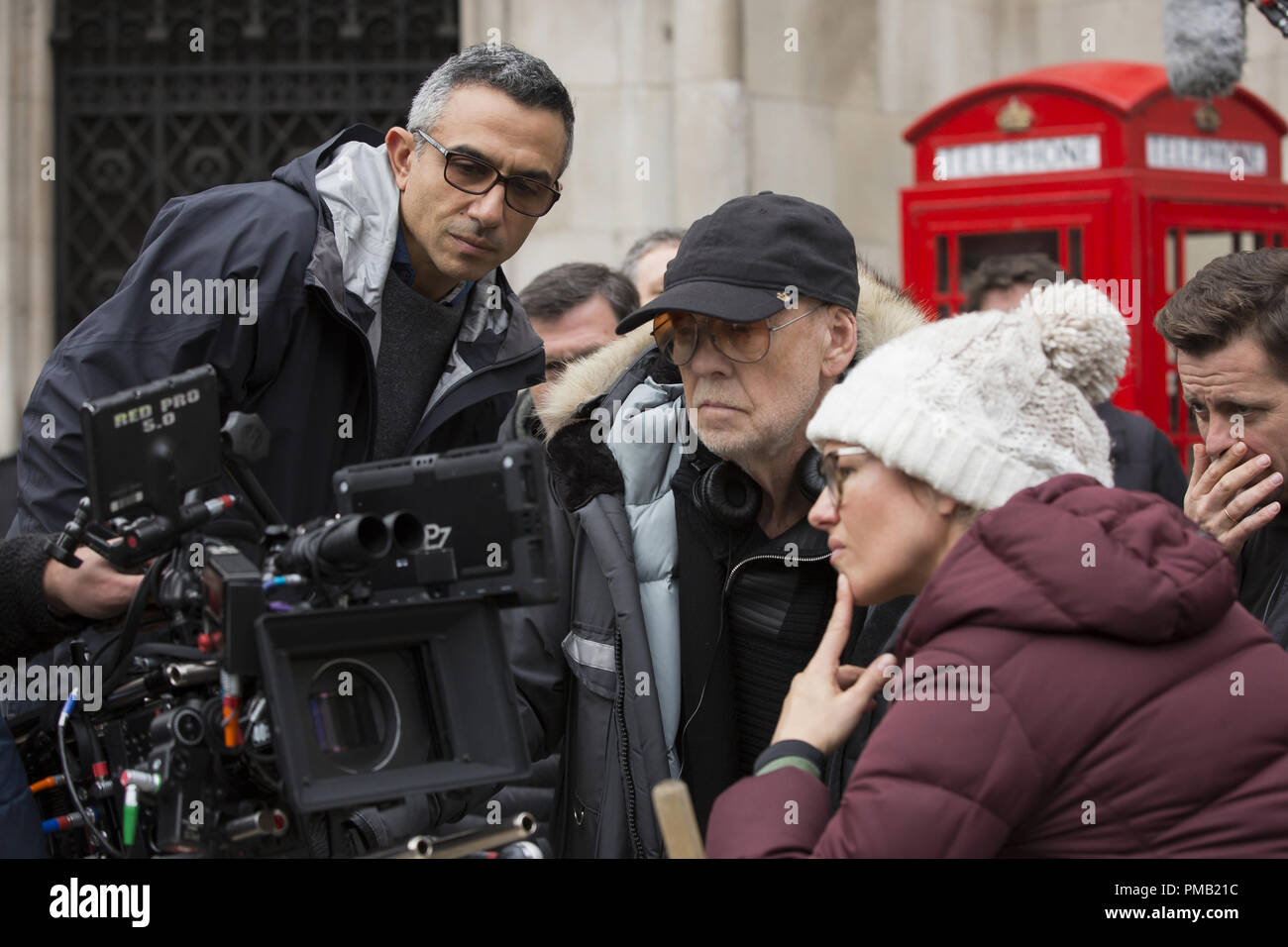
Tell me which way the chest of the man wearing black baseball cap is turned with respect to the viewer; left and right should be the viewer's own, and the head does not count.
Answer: facing the viewer and to the left of the viewer

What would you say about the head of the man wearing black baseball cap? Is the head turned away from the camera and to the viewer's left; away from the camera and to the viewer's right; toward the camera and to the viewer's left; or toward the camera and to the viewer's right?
toward the camera and to the viewer's left

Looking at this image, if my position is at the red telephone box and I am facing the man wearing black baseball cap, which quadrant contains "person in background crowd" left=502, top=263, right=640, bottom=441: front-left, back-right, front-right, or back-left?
front-right

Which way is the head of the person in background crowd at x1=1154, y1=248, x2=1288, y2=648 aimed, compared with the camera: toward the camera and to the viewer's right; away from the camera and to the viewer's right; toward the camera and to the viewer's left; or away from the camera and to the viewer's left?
toward the camera and to the viewer's left

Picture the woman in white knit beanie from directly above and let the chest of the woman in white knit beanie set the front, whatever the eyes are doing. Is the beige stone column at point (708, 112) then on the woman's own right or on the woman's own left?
on the woman's own right

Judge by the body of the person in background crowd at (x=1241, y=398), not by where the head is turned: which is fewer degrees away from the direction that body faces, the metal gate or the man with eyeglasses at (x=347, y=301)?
the man with eyeglasses

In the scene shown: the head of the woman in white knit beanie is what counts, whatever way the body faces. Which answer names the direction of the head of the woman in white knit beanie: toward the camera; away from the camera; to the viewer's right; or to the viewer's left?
to the viewer's left

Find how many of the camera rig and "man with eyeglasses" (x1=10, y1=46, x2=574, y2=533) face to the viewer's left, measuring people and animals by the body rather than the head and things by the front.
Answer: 0

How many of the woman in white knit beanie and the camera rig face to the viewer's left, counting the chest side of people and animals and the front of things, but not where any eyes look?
1

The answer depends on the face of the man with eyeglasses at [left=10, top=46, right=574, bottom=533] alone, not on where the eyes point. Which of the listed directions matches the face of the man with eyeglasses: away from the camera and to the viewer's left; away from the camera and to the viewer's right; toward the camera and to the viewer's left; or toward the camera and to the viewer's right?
toward the camera and to the viewer's right

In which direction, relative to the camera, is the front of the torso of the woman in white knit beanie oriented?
to the viewer's left

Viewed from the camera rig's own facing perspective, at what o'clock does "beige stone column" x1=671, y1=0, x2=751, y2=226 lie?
The beige stone column is roughly at 8 o'clock from the camera rig.

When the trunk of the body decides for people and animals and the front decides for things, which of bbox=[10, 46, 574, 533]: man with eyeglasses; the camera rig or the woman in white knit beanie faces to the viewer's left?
the woman in white knit beanie
